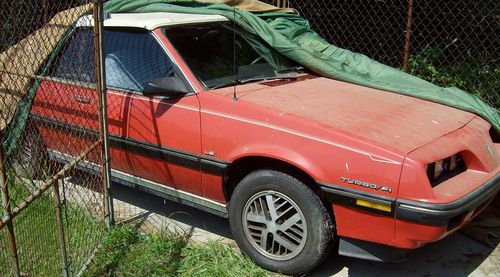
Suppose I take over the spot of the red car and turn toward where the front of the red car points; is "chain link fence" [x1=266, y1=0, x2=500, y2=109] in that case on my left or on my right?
on my left

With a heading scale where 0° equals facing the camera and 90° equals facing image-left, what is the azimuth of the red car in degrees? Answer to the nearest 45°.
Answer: approximately 315°
